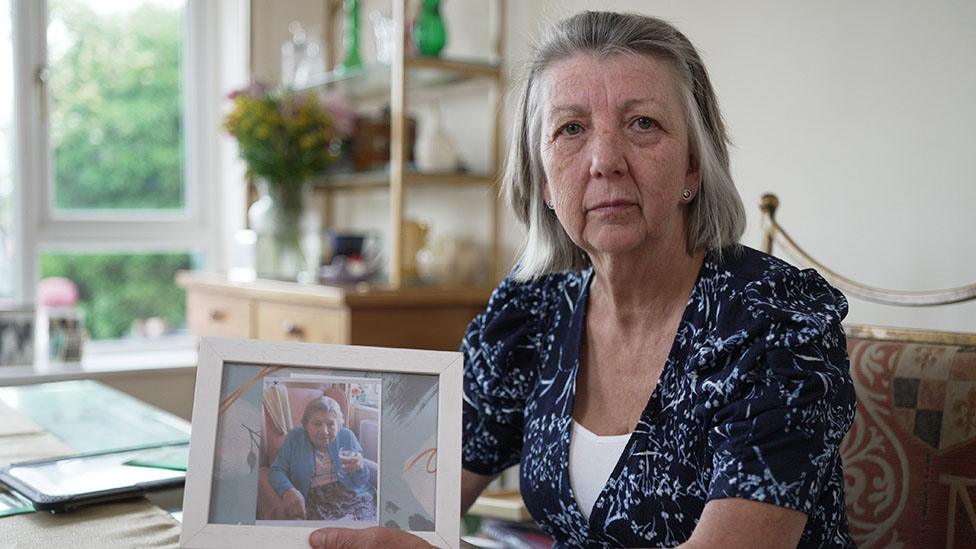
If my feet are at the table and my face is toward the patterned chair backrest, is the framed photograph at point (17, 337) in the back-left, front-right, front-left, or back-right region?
back-left

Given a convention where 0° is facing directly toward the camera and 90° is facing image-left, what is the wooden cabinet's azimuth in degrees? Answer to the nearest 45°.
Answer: approximately 45°

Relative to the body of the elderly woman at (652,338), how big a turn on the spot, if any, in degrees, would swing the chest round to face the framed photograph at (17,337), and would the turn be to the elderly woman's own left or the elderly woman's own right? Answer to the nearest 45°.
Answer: approximately 90° to the elderly woman's own right

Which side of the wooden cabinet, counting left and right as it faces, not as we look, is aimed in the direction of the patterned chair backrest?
left

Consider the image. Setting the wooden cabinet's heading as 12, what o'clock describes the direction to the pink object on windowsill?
The pink object on windowsill is roughly at 3 o'clock from the wooden cabinet.

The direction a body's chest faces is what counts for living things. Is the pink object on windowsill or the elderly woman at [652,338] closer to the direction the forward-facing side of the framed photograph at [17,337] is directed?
the elderly woman

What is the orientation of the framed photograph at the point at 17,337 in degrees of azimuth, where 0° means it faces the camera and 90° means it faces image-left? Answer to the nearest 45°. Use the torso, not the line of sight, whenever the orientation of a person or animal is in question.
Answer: approximately 0°

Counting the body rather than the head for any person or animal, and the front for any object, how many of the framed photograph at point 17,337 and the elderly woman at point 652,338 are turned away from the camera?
0

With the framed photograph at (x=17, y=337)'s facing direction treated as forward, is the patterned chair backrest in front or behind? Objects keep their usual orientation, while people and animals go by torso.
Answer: in front

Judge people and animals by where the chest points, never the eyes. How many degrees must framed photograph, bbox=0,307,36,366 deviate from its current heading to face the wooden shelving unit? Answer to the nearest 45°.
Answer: approximately 45° to its left
